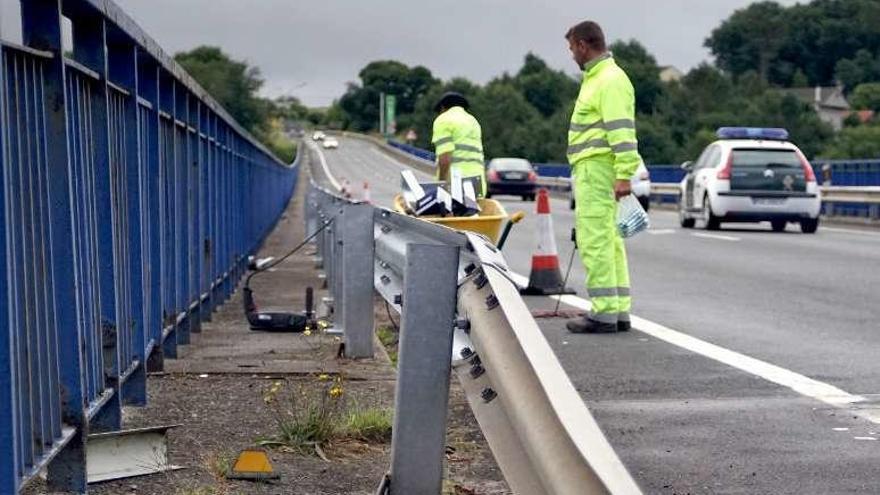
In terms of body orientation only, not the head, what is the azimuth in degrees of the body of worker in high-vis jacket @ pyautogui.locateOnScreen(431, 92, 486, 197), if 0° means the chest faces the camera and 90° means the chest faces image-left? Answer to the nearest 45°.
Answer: approximately 135°

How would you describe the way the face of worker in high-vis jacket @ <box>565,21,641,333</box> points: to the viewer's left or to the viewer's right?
to the viewer's left

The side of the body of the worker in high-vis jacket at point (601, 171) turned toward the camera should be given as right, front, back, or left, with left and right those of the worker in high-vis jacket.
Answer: left

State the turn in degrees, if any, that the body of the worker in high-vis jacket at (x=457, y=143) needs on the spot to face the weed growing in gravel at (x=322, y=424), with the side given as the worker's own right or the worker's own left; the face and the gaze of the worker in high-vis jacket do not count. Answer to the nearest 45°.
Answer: approximately 135° to the worker's own left

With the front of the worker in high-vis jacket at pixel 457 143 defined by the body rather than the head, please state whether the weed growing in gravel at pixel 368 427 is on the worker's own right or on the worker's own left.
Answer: on the worker's own left
